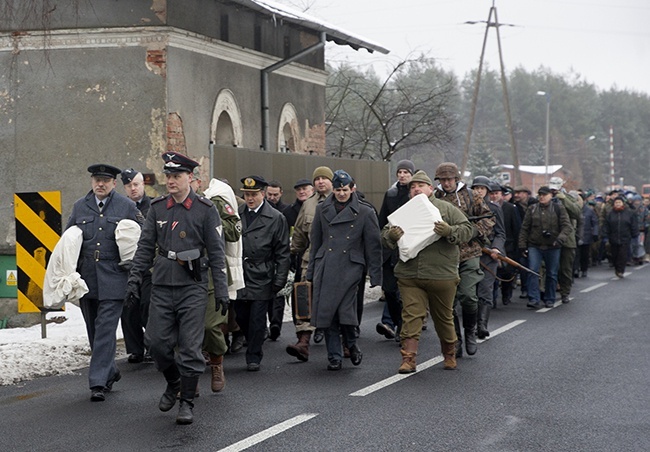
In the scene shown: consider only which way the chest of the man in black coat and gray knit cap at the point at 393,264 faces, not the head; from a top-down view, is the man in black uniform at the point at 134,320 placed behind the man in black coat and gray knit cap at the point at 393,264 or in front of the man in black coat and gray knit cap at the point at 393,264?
in front

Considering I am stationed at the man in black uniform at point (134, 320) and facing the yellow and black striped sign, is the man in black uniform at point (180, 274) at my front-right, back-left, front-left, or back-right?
back-left

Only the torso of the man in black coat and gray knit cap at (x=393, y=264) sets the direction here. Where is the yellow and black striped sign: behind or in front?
in front

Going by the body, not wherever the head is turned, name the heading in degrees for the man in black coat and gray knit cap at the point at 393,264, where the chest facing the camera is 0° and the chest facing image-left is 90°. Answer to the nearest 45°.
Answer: approximately 45°

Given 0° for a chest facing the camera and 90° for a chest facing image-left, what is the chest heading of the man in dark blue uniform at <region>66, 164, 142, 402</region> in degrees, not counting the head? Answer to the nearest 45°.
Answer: approximately 0°

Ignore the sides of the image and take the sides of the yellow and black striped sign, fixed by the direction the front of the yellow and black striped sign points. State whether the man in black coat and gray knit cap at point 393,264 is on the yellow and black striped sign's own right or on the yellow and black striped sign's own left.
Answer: on the yellow and black striped sign's own left

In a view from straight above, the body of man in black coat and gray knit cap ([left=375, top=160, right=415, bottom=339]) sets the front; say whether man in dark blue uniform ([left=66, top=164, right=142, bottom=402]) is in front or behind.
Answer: in front

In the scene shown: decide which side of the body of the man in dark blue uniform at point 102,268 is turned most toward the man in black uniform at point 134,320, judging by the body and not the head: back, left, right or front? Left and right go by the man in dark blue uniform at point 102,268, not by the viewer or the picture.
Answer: back

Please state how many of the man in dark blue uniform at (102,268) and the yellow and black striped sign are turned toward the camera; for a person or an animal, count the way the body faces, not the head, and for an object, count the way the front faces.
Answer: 2
